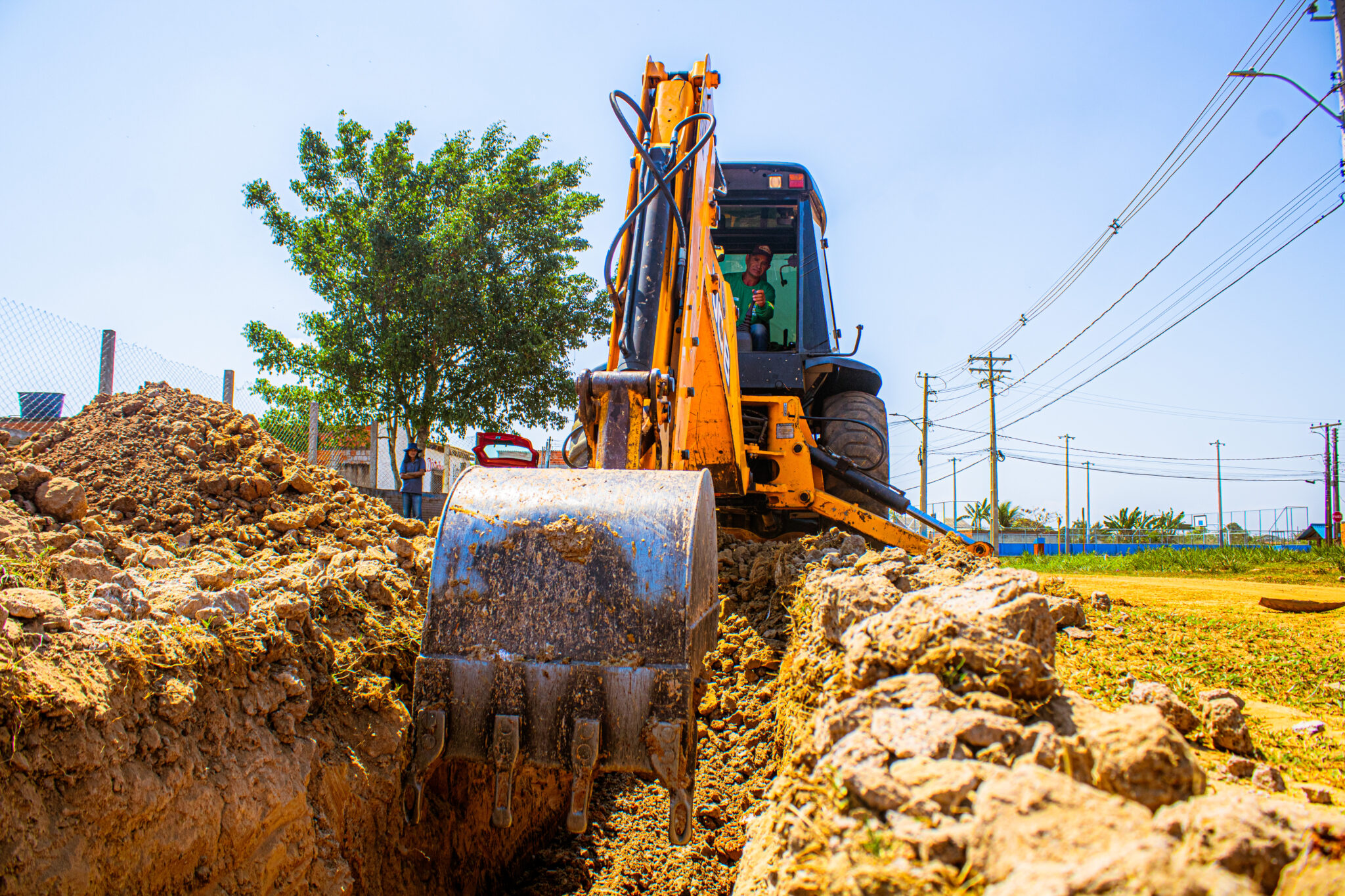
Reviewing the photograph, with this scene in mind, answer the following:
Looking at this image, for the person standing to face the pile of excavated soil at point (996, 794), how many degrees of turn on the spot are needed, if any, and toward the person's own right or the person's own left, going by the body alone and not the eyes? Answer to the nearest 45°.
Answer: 0° — they already face it

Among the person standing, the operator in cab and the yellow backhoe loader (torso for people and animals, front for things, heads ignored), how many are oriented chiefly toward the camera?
2

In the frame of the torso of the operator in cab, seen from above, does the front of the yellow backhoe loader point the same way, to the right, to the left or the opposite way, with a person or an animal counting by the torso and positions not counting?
the opposite way

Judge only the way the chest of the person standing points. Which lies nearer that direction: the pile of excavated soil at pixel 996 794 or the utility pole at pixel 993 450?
the pile of excavated soil

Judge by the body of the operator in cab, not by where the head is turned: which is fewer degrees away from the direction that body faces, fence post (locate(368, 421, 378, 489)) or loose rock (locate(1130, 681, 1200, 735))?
the loose rock

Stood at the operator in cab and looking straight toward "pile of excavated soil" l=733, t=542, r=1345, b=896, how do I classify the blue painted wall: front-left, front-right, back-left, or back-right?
back-left

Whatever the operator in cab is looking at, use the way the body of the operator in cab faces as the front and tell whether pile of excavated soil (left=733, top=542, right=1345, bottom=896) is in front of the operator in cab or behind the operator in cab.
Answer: in front

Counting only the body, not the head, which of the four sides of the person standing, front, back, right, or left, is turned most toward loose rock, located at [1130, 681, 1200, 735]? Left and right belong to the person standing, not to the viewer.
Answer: front

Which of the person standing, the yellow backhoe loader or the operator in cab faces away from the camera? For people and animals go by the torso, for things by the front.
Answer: the yellow backhoe loader

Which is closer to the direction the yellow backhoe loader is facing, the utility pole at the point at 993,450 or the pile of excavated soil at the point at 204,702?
the utility pole

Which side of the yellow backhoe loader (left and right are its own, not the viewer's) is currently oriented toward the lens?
back

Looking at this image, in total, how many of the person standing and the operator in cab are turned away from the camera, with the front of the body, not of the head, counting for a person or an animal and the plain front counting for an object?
0
